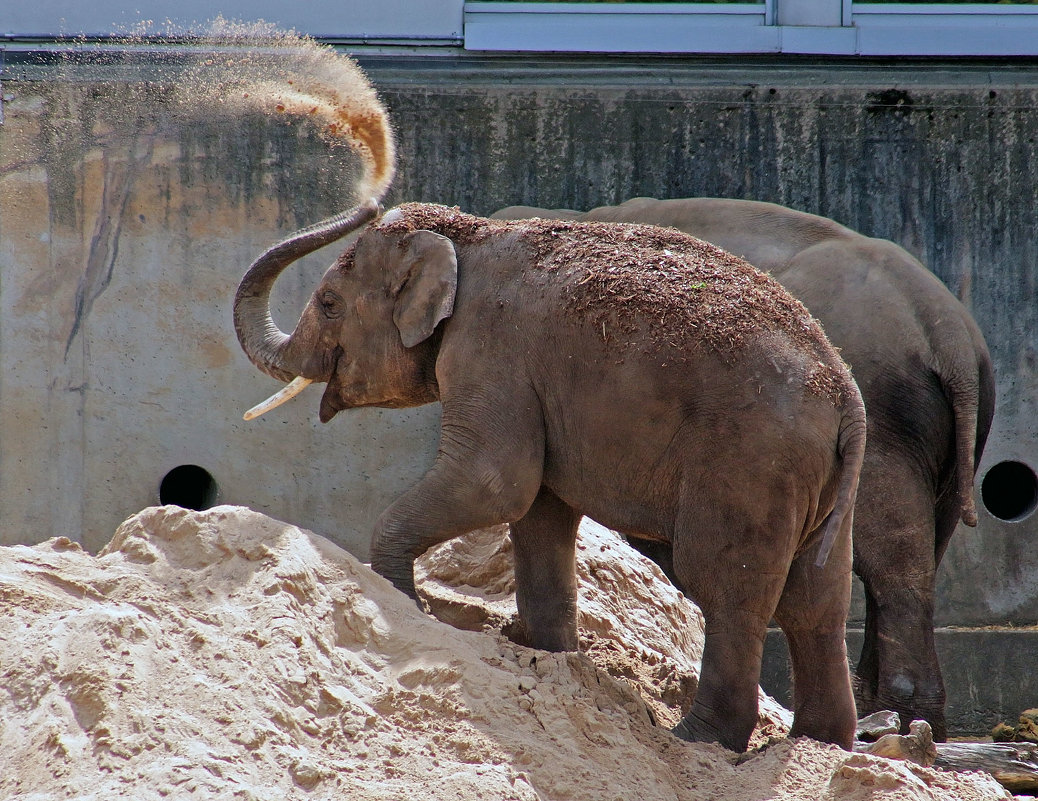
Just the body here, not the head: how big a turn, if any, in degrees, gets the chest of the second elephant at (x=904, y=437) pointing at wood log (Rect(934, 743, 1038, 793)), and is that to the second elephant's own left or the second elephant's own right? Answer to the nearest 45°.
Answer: approximately 135° to the second elephant's own left

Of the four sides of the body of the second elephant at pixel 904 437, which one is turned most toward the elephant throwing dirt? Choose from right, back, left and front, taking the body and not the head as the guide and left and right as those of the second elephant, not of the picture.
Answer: left

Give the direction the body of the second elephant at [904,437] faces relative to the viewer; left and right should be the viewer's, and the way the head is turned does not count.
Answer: facing away from the viewer and to the left of the viewer
